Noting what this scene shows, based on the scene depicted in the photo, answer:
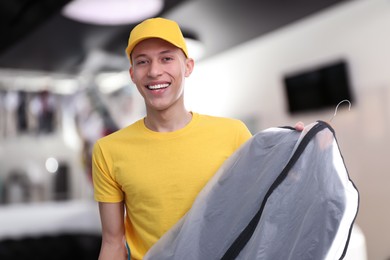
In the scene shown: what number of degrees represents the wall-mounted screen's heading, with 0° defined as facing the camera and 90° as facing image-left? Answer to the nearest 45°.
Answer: approximately 45°

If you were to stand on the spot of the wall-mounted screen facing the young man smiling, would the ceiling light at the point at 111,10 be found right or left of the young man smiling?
right

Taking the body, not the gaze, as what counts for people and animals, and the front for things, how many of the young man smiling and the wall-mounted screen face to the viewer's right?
0

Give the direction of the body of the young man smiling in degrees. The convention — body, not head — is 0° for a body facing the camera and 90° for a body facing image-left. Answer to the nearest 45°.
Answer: approximately 0°

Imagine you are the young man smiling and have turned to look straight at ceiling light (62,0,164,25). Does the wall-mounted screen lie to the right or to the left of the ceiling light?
right

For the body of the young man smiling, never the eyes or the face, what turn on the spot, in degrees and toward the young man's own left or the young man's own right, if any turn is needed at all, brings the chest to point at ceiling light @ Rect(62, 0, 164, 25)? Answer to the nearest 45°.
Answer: approximately 180°

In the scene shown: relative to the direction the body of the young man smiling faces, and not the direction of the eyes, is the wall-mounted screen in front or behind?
behind
